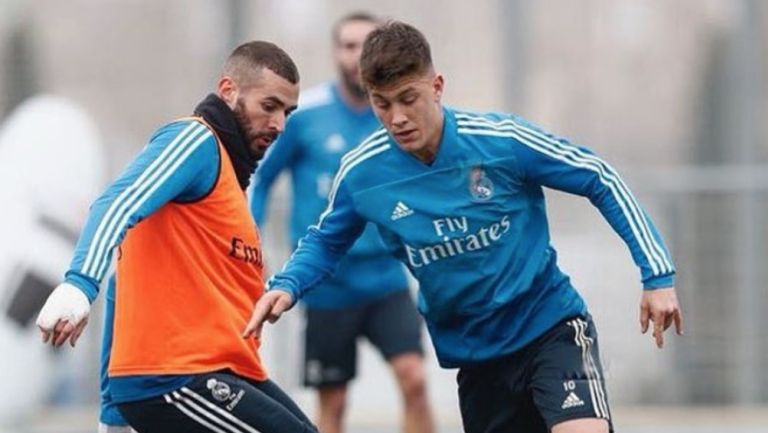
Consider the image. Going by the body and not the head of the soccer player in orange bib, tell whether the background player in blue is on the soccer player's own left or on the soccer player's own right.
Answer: on the soccer player's own left

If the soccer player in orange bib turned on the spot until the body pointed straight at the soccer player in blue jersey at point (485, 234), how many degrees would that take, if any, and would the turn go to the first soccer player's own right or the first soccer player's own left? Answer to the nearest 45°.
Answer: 0° — they already face them

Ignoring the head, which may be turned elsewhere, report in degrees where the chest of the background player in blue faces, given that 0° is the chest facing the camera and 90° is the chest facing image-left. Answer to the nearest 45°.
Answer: approximately 0°

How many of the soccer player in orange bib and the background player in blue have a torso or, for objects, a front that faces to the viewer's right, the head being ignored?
1

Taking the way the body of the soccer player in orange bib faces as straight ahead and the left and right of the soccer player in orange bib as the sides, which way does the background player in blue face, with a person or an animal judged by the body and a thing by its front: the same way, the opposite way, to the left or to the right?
to the right

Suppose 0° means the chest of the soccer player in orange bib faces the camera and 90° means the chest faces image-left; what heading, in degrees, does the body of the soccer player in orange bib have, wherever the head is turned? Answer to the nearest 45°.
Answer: approximately 270°

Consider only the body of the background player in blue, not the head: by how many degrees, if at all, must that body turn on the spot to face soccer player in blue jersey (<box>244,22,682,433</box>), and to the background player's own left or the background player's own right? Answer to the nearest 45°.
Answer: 0° — they already face them
